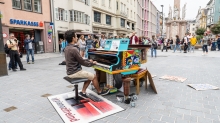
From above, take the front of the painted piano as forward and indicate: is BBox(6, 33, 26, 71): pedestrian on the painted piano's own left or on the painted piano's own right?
on the painted piano's own right

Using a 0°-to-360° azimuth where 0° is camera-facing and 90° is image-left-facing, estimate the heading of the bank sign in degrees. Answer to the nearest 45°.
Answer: approximately 315°

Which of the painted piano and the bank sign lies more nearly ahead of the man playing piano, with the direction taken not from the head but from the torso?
the painted piano

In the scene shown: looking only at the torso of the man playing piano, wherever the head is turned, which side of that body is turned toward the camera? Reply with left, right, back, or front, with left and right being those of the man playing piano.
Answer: right

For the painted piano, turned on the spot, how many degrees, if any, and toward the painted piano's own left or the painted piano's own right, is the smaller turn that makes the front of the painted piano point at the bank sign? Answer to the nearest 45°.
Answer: approximately 90° to the painted piano's own right

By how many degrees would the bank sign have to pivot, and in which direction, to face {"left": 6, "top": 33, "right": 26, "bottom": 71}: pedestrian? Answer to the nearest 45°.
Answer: approximately 45° to its right

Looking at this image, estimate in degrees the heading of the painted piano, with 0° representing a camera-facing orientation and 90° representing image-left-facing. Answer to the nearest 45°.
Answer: approximately 45°

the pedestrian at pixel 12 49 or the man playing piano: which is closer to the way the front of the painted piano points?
the man playing piano

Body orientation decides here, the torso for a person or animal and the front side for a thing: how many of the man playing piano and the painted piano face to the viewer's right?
1
